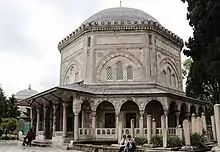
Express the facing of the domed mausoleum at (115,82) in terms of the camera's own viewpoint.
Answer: facing the viewer and to the left of the viewer

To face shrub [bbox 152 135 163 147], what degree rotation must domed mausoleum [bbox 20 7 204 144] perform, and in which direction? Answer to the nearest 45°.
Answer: approximately 45° to its left

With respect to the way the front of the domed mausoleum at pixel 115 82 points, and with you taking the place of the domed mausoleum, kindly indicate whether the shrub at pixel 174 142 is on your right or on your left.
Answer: on your left

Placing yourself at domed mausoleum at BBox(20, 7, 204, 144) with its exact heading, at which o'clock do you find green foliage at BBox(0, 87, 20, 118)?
The green foliage is roughly at 3 o'clock from the domed mausoleum.

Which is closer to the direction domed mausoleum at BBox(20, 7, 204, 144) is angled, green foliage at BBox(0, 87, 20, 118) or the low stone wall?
the low stone wall

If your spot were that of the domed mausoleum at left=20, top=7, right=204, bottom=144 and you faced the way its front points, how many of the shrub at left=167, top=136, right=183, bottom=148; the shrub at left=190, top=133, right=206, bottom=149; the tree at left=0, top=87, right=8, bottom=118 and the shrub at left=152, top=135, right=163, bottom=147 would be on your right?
1

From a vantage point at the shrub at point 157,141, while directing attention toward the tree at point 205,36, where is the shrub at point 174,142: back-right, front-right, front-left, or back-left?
front-right

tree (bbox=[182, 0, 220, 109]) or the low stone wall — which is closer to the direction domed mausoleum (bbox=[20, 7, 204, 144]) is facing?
the low stone wall

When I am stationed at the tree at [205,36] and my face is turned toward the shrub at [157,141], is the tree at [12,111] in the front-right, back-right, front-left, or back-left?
front-right

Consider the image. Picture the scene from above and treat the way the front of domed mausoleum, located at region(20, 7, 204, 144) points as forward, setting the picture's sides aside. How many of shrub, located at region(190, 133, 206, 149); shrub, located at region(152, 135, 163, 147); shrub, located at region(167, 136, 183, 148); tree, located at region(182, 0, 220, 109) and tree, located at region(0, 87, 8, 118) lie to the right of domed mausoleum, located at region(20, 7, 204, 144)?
1

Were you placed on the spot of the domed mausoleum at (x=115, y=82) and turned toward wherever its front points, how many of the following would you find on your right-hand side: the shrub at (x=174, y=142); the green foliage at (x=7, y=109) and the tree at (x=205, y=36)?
1

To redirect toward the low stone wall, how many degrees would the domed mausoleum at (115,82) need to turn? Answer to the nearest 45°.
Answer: approximately 45° to its left

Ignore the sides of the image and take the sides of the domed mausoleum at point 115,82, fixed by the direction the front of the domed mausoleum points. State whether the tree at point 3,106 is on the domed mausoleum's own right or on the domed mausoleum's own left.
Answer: on the domed mausoleum's own right

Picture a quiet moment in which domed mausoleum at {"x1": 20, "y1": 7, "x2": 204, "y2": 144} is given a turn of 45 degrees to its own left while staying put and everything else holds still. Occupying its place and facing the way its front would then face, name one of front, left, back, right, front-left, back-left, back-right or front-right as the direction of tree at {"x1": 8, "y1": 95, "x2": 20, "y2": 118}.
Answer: back-right
